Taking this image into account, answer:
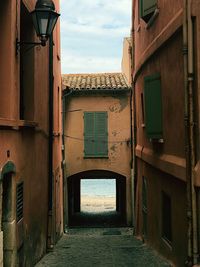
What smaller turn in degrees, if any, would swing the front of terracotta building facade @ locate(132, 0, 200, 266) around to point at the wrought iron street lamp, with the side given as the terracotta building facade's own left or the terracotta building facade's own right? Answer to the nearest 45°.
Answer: approximately 45° to the terracotta building facade's own left

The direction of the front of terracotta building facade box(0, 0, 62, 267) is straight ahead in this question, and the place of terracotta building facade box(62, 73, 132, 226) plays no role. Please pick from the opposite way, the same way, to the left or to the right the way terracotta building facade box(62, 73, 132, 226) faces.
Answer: to the right

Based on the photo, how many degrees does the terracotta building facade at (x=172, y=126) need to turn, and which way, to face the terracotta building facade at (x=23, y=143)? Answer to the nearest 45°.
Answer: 0° — it already faces it

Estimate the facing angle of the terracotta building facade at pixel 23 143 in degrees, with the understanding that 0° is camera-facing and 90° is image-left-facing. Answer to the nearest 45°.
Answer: approximately 270°

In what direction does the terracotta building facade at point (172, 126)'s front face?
to the viewer's left

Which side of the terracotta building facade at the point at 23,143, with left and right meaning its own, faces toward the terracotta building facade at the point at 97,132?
left
